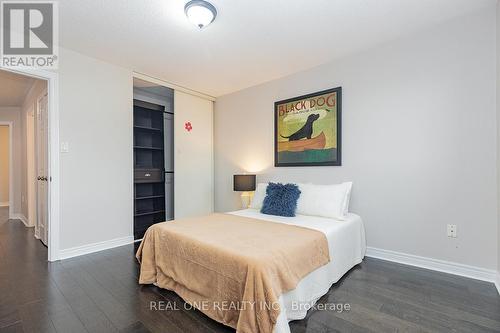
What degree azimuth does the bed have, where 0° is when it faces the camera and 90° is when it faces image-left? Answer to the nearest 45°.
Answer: approximately 45°

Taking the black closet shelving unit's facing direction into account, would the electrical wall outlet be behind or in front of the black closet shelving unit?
in front

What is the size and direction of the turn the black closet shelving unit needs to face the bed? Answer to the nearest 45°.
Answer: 0° — it already faces it

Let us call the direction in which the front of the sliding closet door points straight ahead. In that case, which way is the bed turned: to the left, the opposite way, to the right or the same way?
to the right

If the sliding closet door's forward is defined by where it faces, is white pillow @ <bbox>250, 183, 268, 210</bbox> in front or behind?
in front

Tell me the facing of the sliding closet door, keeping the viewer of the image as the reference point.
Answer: facing the viewer and to the right of the viewer

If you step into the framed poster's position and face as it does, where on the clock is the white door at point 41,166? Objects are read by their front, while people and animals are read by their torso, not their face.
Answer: The white door is roughly at 1 o'clock from the framed poster.

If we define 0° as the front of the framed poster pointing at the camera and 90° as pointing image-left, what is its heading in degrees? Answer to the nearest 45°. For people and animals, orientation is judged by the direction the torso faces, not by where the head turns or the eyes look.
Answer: approximately 45°

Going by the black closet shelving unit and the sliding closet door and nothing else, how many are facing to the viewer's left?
0

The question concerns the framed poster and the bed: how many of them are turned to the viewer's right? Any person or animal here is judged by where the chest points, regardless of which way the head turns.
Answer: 0

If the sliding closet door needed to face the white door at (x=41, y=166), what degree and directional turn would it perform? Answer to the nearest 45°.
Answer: approximately 135° to its right

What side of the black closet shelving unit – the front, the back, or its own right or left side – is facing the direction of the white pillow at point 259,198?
front

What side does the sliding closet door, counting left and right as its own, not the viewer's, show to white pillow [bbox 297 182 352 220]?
front

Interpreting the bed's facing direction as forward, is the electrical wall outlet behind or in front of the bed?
behind
